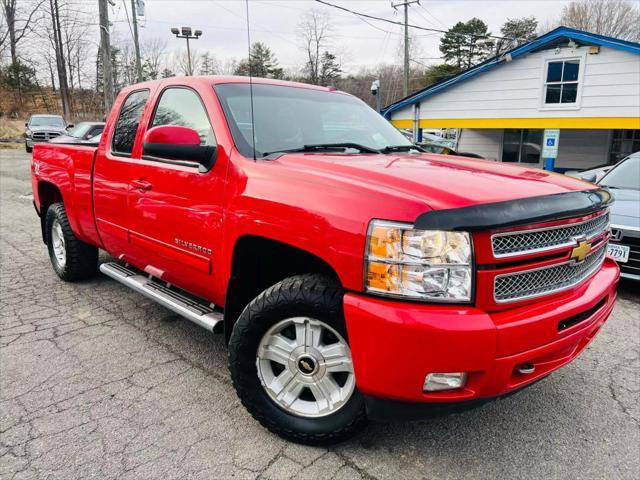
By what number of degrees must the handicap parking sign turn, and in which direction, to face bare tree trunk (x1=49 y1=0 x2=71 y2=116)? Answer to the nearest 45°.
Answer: approximately 135° to its right

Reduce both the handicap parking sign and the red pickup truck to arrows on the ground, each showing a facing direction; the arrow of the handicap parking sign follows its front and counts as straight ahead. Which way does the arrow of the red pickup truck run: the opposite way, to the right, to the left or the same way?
to the left

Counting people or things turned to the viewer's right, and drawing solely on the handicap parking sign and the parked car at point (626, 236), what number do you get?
0

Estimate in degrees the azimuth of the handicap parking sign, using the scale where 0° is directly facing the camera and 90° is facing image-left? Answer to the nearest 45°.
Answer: approximately 0°

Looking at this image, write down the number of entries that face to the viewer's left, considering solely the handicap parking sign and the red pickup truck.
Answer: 0

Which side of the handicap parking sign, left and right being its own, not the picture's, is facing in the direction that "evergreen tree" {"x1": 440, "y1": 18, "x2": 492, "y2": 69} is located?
back

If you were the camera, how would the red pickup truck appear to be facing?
facing the viewer and to the right of the viewer

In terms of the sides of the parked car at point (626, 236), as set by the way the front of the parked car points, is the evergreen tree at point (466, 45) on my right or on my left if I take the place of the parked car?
on my right

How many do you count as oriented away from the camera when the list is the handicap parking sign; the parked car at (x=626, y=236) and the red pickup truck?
0

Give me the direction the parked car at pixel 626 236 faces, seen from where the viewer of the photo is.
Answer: facing the viewer and to the left of the viewer
